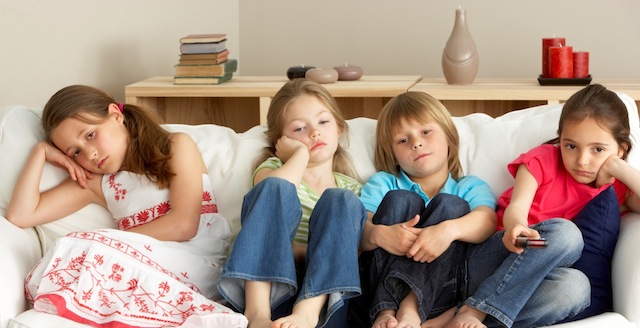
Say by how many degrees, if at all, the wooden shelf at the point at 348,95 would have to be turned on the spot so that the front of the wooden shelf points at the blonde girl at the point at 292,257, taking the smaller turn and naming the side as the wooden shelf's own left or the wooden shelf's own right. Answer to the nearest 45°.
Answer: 0° — it already faces them

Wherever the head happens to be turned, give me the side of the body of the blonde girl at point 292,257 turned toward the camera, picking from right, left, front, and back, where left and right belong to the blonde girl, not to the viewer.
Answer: front

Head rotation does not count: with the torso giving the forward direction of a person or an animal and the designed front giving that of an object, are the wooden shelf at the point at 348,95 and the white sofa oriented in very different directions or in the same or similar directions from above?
same or similar directions

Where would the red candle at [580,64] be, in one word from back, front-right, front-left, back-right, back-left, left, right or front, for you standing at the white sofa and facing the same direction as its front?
back-left

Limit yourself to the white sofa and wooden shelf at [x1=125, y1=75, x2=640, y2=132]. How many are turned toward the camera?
2

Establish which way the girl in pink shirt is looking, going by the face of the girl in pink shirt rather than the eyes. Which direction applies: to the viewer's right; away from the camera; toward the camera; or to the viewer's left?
toward the camera

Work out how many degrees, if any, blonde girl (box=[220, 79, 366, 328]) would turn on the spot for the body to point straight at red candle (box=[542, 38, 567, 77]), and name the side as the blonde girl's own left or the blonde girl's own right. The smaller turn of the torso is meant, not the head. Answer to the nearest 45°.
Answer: approximately 135° to the blonde girl's own left

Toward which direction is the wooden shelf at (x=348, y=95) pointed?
toward the camera

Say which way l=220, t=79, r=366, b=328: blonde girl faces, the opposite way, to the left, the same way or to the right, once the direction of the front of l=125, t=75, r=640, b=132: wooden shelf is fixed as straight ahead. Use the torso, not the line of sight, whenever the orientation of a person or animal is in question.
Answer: the same way

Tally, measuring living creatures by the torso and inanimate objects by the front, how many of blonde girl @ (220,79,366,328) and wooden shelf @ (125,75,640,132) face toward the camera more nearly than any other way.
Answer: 2

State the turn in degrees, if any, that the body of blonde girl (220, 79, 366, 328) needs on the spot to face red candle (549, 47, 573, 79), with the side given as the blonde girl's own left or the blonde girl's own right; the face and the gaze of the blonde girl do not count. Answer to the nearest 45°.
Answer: approximately 135° to the blonde girl's own left
